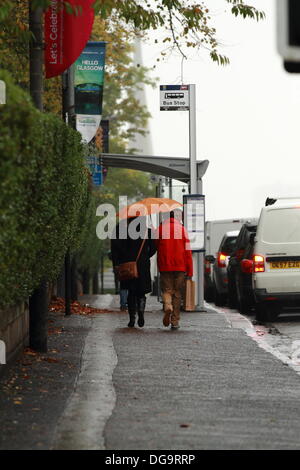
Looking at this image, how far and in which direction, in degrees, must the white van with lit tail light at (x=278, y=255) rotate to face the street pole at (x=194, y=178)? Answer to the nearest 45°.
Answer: approximately 45° to its left

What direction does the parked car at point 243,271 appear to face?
away from the camera

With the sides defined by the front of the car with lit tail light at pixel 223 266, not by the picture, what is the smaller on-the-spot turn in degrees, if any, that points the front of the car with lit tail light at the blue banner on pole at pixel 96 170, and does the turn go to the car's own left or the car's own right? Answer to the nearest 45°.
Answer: approximately 90° to the car's own left

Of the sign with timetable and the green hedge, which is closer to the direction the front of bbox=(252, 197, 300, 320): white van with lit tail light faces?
the sign with timetable

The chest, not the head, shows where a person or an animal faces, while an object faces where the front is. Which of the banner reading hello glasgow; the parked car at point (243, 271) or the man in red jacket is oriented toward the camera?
the banner reading hello glasgow

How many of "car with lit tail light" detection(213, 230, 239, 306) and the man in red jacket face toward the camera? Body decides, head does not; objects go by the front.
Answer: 0

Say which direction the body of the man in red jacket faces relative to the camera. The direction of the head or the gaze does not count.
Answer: away from the camera

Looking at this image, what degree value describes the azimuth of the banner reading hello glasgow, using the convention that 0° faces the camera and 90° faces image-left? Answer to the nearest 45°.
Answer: approximately 0°

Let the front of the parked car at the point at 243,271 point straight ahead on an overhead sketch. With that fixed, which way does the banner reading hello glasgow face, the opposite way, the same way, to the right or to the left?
the opposite way

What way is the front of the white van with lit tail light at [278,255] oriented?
away from the camera

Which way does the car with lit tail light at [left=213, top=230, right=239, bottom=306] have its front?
away from the camera
